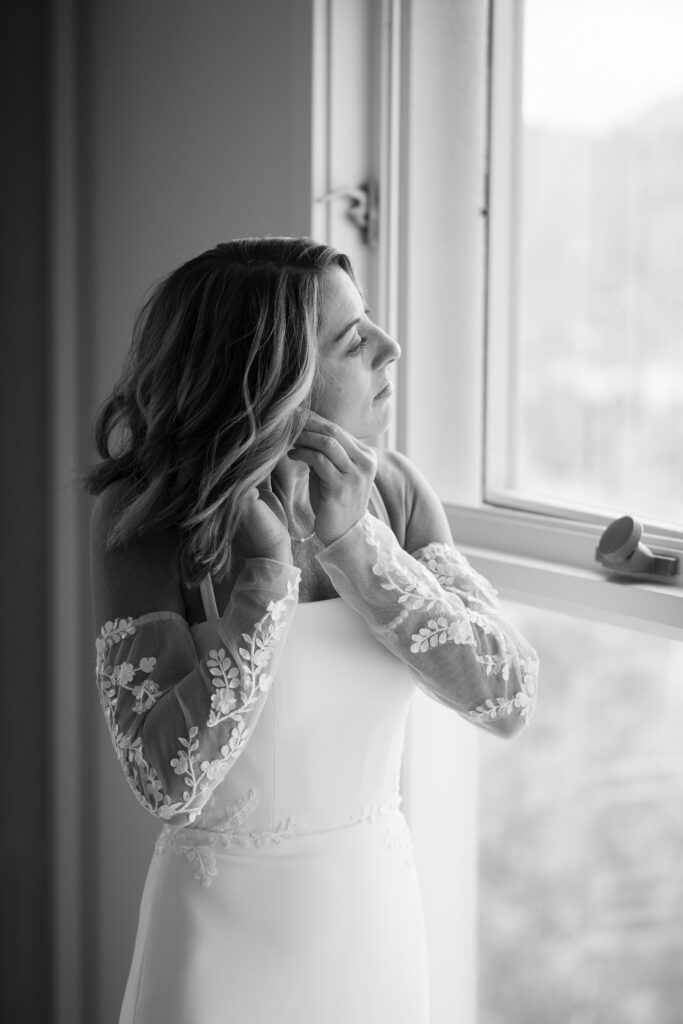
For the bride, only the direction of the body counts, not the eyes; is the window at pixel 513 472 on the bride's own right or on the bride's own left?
on the bride's own left

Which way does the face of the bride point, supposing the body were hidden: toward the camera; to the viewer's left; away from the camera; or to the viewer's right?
to the viewer's right

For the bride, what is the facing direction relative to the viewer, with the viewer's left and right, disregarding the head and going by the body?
facing the viewer and to the right of the viewer

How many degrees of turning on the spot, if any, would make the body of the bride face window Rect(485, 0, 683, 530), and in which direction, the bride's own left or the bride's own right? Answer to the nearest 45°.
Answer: approximately 90° to the bride's own left
